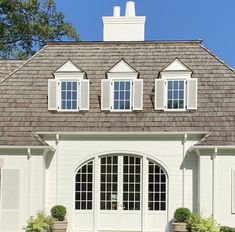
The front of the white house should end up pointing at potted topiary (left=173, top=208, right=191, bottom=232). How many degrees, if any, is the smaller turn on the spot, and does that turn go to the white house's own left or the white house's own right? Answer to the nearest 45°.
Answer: approximately 45° to the white house's own left

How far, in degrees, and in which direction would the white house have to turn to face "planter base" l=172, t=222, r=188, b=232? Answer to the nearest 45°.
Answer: approximately 45° to its left

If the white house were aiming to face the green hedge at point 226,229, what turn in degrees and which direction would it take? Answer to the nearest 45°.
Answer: approximately 45° to its left

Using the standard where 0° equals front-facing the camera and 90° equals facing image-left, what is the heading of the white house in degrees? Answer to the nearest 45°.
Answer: approximately 0°
